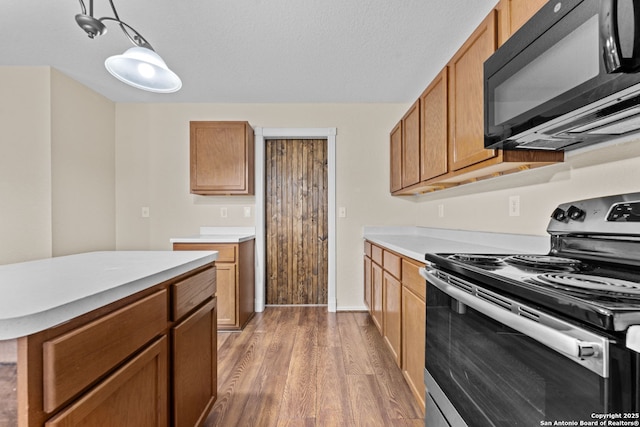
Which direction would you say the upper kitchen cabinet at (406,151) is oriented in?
to the viewer's left

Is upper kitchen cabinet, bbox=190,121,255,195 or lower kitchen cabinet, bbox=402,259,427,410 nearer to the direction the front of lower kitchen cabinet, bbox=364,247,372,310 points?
the upper kitchen cabinet

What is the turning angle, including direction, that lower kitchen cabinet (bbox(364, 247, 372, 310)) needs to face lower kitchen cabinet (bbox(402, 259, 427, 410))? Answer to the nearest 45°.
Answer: approximately 90° to its left

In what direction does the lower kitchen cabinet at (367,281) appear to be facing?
to the viewer's left

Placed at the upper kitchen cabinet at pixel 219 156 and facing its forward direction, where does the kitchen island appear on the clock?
The kitchen island is roughly at 12 o'clock from the upper kitchen cabinet.

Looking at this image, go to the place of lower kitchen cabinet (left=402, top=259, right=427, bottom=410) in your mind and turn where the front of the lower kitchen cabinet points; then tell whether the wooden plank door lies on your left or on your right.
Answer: on your right

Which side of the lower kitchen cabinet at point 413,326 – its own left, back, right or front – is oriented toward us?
left

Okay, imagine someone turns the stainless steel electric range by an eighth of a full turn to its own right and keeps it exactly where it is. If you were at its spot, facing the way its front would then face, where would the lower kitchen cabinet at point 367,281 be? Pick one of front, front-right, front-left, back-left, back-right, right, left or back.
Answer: front-right

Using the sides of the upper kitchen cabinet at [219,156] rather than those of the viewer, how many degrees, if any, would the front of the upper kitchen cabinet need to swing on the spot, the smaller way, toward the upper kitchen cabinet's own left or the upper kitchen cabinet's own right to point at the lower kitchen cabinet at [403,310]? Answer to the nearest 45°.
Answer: approximately 45° to the upper kitchen cabinet's own left

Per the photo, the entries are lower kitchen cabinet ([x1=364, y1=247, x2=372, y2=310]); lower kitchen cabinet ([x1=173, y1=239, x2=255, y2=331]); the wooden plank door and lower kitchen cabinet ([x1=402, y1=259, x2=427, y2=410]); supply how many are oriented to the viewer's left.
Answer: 2

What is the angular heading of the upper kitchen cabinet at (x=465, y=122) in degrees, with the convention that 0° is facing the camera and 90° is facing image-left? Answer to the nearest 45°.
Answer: approximately 45°

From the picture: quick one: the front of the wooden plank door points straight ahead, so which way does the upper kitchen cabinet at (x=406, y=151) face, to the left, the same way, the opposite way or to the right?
to the right

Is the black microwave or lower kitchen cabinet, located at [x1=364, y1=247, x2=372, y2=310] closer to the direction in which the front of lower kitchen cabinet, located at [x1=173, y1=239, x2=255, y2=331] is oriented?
the black microwave

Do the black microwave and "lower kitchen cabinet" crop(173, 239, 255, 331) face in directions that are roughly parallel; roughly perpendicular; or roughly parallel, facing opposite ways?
roughly perpendicular

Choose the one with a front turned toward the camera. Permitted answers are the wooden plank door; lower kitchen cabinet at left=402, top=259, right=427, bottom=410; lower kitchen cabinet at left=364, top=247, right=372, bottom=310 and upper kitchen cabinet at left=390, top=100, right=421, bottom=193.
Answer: the wooden plank door

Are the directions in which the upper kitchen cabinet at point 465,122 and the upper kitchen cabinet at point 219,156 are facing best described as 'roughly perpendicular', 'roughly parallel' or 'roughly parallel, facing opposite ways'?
roughly perpendicular
